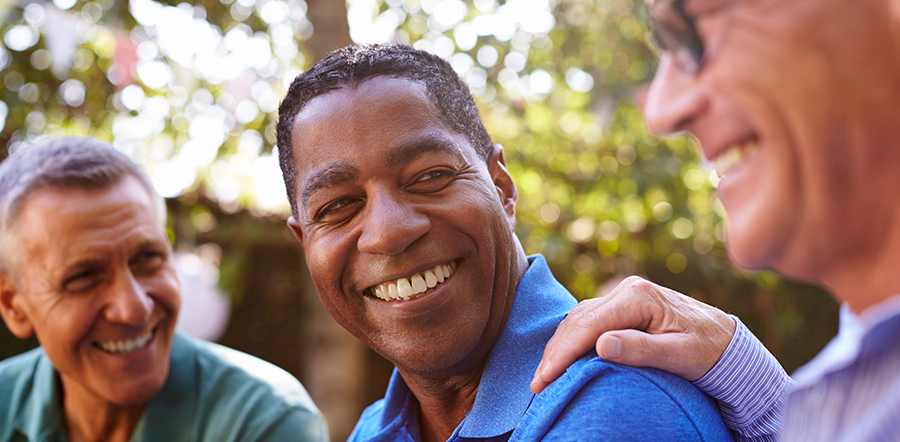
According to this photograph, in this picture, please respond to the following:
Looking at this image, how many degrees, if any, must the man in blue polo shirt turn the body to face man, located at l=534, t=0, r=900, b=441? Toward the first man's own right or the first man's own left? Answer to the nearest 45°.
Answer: approximately 90° to the first man's own left

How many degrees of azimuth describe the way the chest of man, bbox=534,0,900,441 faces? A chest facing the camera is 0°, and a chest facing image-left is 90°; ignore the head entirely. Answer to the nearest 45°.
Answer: approximately 90°

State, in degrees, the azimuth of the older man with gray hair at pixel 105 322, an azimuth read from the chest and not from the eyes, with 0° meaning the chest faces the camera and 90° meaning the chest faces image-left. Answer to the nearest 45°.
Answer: approximately 315°

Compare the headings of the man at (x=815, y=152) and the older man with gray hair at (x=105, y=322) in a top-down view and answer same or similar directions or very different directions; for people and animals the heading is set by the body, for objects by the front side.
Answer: very different directions

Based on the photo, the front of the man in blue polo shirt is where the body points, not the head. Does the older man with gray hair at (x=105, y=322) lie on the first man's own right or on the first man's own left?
on the first man's own right

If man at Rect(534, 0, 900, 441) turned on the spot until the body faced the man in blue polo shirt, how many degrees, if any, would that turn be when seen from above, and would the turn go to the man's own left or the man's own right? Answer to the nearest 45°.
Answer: approximately 45° to the man's own right

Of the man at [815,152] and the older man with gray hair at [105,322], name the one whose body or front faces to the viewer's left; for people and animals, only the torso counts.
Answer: the man

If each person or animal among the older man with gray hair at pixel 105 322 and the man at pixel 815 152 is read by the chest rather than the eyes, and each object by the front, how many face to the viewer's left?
1
